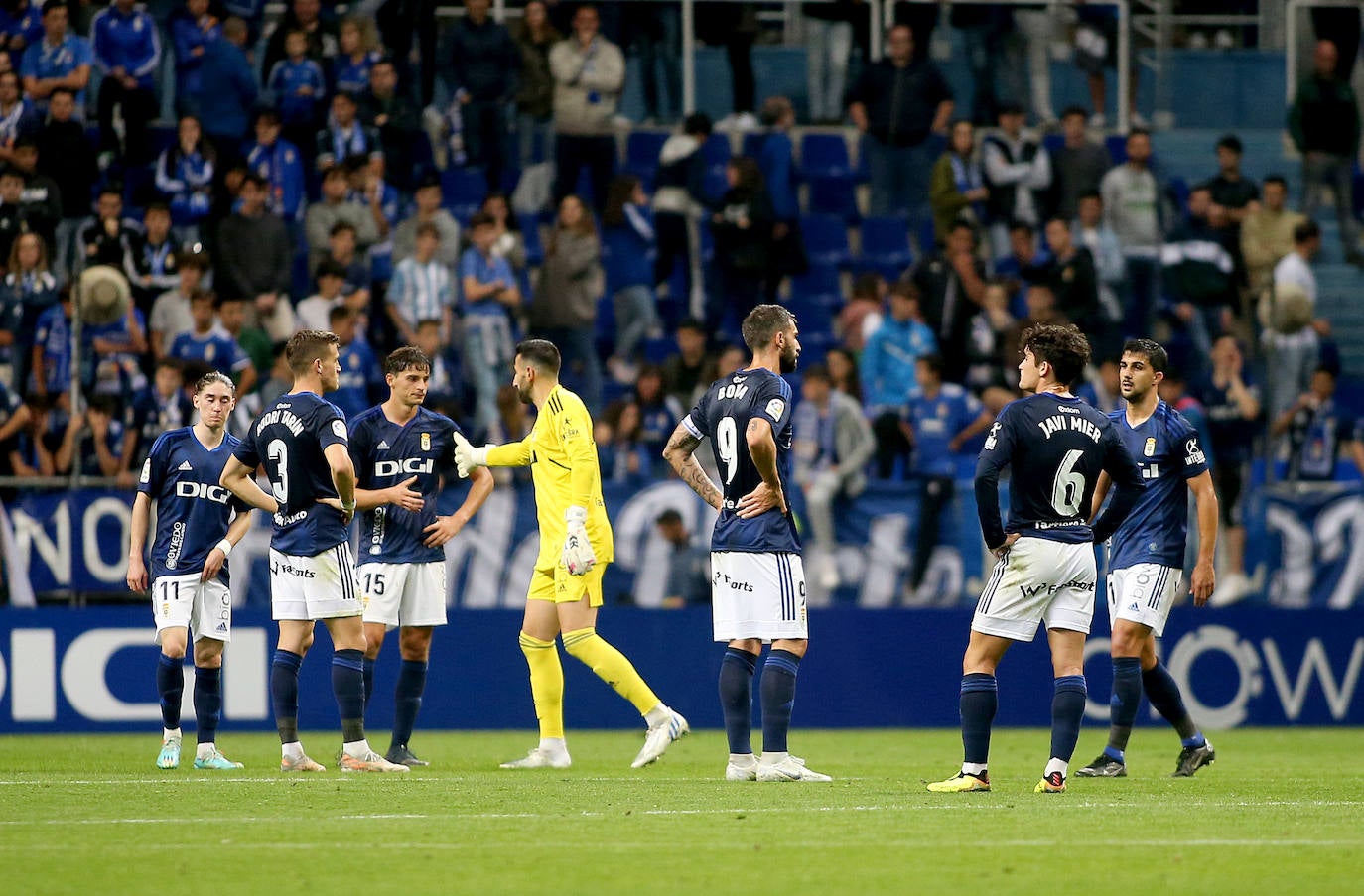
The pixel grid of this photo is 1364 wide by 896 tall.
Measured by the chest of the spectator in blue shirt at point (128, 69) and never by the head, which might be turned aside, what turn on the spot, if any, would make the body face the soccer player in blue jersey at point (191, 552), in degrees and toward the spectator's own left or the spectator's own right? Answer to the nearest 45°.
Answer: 0° — they already face them

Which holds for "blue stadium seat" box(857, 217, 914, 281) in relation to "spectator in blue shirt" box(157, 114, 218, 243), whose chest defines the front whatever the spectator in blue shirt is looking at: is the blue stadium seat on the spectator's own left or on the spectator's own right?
on the spectator's own left

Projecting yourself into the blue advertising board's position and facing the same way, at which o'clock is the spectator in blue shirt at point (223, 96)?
The spectator in blue shirt is roughly at 4 o'clock from the blue advertising board.

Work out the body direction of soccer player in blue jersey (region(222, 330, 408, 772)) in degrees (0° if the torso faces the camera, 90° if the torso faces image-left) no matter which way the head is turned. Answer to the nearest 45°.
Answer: approximately 225°

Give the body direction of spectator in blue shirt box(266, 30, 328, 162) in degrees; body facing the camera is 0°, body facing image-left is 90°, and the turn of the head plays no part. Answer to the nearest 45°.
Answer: approximately 0°

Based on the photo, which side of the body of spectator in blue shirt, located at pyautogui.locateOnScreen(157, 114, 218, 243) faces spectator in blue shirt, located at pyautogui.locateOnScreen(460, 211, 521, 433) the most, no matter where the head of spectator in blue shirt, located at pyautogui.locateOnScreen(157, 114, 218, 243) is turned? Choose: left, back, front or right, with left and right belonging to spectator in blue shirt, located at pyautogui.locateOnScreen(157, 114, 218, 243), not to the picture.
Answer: left

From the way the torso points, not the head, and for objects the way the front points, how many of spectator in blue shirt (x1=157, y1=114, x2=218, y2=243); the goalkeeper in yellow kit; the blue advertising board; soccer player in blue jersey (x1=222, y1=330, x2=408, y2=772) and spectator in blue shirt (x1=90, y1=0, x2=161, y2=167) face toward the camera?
3
